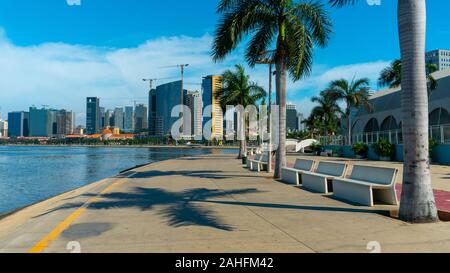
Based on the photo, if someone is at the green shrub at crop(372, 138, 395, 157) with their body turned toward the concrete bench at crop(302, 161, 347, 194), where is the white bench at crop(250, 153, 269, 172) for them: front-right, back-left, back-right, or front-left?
front-right

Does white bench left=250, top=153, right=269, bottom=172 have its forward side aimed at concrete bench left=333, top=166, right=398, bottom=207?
no

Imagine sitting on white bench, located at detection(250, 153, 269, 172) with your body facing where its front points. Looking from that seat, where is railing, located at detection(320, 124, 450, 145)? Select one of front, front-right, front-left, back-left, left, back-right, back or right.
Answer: back

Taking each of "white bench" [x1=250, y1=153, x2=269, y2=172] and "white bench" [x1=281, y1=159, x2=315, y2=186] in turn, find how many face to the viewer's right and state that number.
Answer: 0

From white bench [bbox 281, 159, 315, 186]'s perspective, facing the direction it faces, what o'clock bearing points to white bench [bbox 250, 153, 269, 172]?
white bench [bbox 250, 153, 269, 172] is roughly at 4 o'clock from white bench [bbox 281, 159, 315, 186].

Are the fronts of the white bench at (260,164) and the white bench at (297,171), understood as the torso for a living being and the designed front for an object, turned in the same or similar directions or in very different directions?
same or similar directions

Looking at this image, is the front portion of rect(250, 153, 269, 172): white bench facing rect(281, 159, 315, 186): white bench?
no

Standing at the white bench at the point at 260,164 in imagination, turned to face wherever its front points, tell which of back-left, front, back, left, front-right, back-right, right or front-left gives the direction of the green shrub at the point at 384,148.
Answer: back

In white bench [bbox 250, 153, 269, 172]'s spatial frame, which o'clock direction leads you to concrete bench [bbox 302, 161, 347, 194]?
The concrete bench is roughly at 10 o'clock from the white bench.

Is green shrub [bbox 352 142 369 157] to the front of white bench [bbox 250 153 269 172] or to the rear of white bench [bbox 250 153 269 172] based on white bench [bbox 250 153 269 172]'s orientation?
to the rear

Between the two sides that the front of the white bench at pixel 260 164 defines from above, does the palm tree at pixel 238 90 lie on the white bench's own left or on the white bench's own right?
on the white bench's own right

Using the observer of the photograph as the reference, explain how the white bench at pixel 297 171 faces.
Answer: facing the viewer and to the left of the viewer

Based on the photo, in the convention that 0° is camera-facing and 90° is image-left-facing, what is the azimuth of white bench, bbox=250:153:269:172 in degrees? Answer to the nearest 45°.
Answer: approximately 45°

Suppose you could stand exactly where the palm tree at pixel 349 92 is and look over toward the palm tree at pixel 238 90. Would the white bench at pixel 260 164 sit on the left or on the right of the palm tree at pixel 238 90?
left

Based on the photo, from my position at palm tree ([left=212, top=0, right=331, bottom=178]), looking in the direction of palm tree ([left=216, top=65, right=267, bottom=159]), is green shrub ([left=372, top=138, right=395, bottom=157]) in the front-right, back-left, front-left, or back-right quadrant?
front-right
